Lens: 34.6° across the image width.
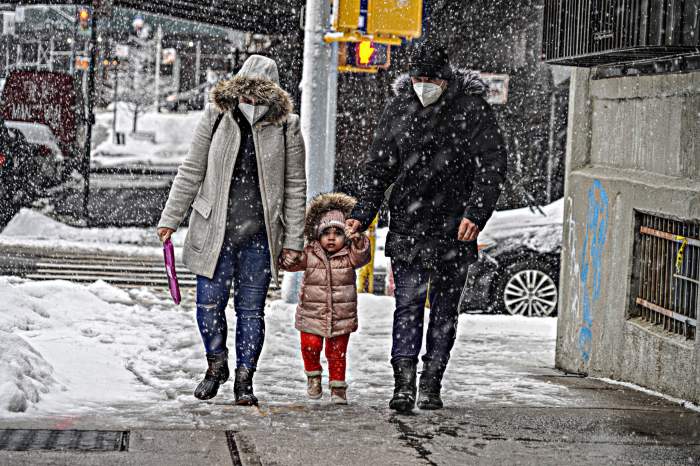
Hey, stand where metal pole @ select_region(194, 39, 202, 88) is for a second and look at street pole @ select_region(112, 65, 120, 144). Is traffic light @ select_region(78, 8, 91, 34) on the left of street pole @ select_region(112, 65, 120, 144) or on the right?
left

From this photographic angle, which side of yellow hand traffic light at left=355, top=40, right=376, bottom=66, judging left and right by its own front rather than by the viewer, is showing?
front

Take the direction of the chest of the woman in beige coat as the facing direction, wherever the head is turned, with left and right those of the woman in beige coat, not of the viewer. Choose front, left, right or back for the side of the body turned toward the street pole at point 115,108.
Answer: back

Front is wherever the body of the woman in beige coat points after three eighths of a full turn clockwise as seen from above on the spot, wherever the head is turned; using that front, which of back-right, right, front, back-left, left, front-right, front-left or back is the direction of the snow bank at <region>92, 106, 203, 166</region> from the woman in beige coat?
front-right

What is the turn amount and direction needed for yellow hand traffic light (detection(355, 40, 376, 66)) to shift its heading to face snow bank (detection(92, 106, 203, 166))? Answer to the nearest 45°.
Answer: approximately 180°

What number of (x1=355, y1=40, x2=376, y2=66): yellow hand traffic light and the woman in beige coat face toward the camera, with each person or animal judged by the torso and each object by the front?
2

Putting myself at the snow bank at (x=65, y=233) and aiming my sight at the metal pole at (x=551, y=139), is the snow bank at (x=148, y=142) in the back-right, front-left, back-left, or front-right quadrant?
front-left

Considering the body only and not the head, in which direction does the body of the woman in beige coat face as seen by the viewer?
toward the camera

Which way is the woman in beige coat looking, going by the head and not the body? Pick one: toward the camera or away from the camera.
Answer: toward the camera

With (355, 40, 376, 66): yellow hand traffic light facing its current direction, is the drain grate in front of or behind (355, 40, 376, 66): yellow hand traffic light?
in front

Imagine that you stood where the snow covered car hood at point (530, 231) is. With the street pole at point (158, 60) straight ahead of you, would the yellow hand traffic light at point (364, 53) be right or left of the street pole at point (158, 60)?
left

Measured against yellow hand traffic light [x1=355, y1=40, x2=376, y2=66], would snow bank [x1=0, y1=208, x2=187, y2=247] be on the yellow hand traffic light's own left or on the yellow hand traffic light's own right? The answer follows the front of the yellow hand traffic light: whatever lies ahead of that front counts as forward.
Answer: on the yellow hand traffic light's own right

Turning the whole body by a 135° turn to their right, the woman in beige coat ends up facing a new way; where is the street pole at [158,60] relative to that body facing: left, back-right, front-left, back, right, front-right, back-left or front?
front-right

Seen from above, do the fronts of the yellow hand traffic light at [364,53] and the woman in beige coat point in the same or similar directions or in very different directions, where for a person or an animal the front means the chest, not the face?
same or similar directions

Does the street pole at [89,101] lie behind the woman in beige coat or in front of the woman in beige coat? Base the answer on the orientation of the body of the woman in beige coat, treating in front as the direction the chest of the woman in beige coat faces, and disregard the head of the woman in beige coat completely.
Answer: behind
